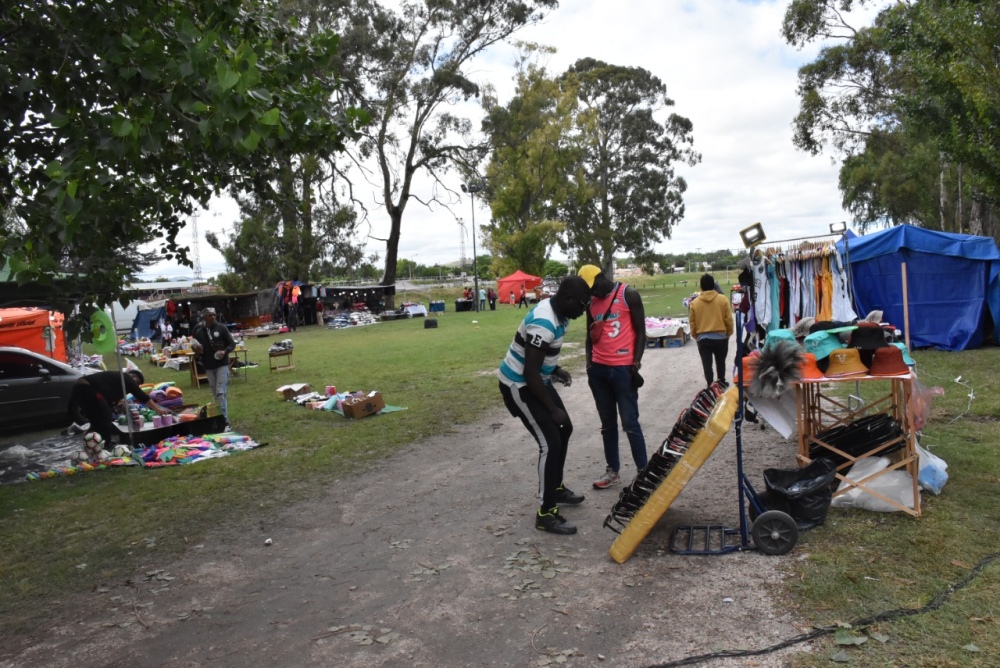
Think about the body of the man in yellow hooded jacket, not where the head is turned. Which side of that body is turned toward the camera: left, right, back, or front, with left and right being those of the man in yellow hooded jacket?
back

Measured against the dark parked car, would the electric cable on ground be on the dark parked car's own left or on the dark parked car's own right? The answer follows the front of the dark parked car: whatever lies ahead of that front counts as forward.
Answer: on the dark parked car's own right

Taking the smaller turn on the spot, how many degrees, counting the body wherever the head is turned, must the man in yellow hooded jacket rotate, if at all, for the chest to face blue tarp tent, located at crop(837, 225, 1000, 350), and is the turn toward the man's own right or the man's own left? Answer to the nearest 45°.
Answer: approximately 45° to the man's own right

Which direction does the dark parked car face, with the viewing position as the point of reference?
facing to the right of the viewer

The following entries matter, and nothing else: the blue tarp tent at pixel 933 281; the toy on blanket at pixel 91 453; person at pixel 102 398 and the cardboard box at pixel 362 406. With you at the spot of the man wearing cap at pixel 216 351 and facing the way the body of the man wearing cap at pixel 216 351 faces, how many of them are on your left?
2

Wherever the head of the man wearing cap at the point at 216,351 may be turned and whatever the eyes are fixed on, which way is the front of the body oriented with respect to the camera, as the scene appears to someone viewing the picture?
toward the camera

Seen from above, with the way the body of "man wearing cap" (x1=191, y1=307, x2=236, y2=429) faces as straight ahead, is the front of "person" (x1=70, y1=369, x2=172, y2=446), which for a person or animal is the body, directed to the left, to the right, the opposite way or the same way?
to the left

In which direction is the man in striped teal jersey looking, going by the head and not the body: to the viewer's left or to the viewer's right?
to the viewer's right

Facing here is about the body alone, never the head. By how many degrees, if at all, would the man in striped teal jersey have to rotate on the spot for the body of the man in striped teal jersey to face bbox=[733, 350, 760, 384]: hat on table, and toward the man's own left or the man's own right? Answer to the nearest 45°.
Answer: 0° — they already face it

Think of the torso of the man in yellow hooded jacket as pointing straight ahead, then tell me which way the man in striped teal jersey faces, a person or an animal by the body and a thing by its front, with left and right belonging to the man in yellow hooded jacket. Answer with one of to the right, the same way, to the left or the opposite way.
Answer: to the right

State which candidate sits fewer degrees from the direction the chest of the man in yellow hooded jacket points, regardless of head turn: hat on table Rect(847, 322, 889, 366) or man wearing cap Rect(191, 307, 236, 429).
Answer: the man wearing cap

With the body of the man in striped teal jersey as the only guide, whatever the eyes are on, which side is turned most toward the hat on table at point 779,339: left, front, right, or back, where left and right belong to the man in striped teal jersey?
front

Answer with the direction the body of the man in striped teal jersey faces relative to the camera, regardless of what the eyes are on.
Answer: to the viewer's right

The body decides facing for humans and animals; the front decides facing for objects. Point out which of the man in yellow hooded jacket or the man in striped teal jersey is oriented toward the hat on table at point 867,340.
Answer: the man in striped teal jersey

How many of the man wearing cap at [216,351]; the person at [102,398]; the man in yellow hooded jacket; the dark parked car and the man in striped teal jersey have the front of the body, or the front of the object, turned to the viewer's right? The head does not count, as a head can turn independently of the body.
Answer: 3

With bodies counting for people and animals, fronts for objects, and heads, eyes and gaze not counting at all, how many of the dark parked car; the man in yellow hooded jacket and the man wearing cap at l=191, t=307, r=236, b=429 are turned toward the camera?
1

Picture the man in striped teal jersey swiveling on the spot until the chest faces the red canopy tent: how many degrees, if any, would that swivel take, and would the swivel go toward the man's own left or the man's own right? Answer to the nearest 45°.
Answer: approximately 90° to the man's own left

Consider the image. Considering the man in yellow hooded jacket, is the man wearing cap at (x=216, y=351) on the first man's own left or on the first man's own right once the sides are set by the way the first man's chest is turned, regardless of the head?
on the first man's own left
